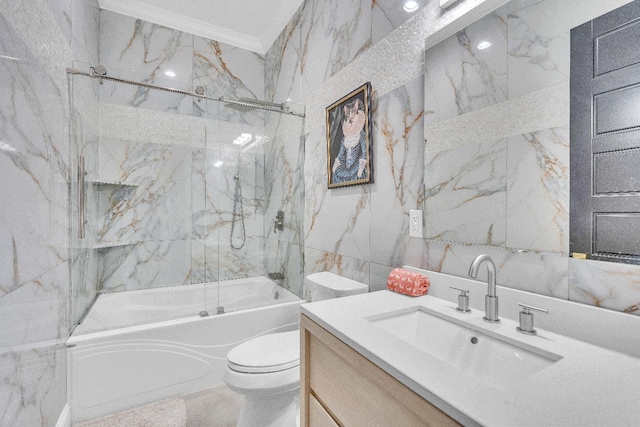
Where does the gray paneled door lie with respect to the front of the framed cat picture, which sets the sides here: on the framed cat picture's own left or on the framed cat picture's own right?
on the framed cat picture's own left

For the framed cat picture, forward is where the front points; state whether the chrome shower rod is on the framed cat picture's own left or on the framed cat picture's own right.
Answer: on the framed cat picture's own right

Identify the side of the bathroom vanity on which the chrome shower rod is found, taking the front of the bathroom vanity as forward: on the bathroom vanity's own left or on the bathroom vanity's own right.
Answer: on the bathroom vanity's own right

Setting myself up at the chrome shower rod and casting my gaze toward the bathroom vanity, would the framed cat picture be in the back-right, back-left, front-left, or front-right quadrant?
front-left

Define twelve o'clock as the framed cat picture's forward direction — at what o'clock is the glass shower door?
The glass shower door is roughly at 2 o'clock from the framed cat picture.

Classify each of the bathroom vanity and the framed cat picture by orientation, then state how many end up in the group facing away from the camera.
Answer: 0

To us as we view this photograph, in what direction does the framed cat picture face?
facing the viewer and to the left of the viewer
